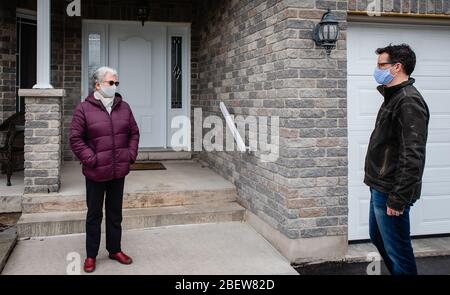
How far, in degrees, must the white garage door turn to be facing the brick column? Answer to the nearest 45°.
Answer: approximately 90° to its right

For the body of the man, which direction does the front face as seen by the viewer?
to the viewer's left

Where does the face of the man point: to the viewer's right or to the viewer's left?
to the viewer's left

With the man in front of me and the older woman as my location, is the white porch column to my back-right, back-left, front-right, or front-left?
back-left

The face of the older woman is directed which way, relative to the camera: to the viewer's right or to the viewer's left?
to the viewer's right

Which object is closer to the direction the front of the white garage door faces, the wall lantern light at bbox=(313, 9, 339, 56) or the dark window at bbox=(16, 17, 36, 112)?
the wall lantern light

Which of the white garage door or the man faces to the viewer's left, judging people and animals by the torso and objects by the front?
the man

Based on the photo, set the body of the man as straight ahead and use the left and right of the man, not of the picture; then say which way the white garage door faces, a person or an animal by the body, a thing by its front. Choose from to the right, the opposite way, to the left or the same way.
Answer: to the left

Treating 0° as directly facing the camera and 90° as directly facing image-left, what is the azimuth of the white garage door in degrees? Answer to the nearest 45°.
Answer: approximately 0°
